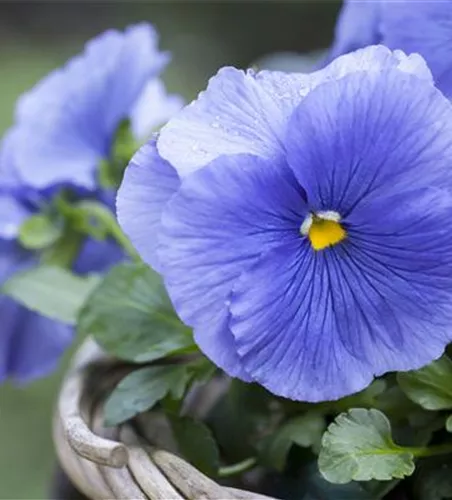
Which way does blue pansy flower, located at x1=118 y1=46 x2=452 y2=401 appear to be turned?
toward the camera
